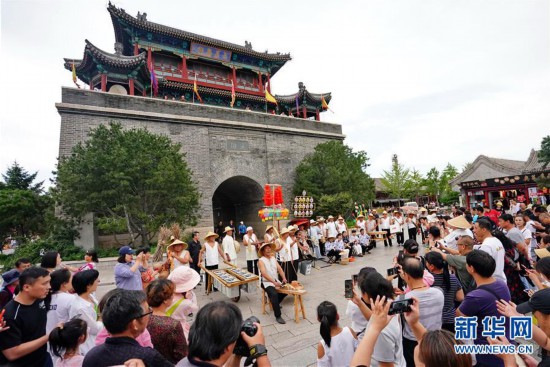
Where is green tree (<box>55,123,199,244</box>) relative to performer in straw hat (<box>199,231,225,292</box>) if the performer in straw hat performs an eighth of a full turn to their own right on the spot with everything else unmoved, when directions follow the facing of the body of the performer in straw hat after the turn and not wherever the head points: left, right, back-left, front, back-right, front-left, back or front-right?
right

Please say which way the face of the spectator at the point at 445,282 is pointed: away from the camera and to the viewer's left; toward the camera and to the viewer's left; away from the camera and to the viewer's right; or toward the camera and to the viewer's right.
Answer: away from the camera and to the viewer's left

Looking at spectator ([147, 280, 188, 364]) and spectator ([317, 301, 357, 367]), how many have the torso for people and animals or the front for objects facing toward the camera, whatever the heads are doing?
0

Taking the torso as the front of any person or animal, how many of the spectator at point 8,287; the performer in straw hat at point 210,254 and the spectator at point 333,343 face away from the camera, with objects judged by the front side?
1

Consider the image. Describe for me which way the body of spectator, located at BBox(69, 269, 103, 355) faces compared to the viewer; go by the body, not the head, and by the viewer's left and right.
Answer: facing to the right of the viewer

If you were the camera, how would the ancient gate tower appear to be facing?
facing the viewer and to the right of the viewer

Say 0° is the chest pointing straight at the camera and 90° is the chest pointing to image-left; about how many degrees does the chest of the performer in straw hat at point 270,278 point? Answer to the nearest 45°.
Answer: approximately 315°

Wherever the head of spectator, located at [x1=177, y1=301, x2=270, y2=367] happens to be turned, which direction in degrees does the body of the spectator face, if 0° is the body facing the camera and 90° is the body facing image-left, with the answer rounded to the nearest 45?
approximately 225°

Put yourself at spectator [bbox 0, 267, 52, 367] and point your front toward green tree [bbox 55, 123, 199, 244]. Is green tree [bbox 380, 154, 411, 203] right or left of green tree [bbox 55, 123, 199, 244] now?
right

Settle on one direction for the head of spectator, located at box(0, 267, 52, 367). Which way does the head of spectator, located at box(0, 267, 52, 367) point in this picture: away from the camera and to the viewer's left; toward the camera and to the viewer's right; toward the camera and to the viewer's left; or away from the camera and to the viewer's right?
toward the camera and to the viewer's right

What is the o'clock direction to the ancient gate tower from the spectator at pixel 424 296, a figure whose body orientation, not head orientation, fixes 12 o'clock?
The ancient gate tower is roughly at 12 o'clock from the spectator.

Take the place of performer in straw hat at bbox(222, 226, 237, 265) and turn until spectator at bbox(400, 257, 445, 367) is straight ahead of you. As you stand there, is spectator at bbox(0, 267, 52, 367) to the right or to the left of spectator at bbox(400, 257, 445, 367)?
right

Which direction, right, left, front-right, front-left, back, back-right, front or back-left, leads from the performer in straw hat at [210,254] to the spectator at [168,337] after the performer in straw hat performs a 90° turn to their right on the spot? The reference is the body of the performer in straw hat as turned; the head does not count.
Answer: left
